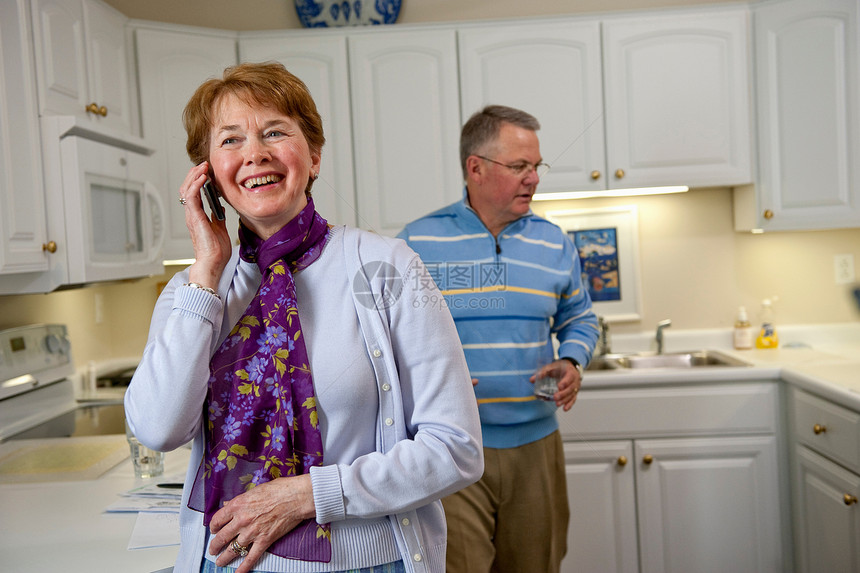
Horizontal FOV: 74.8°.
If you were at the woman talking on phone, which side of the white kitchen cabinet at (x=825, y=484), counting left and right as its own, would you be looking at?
front

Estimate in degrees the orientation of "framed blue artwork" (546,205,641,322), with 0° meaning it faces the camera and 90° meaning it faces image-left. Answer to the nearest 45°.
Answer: approximately 0°

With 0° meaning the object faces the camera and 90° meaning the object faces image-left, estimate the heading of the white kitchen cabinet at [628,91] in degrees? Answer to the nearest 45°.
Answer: approximately 0°

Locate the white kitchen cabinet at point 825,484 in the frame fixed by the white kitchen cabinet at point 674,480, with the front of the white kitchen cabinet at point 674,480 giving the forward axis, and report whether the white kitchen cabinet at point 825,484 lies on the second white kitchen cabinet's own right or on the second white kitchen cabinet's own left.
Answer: on the second white kitchen cabinet's own left

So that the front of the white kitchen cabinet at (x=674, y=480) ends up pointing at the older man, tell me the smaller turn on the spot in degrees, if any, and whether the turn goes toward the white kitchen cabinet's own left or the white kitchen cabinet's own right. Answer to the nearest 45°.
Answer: approximately 45° to the white kitchen cabinet's own right

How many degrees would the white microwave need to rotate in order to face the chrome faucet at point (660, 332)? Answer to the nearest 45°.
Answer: approximately 45° to its left

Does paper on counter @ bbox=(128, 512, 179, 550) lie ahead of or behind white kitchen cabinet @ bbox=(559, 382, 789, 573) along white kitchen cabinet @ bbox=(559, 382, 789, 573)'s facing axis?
ahead

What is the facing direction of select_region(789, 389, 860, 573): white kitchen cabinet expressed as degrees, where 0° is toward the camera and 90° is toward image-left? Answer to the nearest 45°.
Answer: approximately 45°

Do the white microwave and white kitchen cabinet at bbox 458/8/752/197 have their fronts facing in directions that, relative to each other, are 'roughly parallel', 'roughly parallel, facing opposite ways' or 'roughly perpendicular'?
roughly perpendicular
